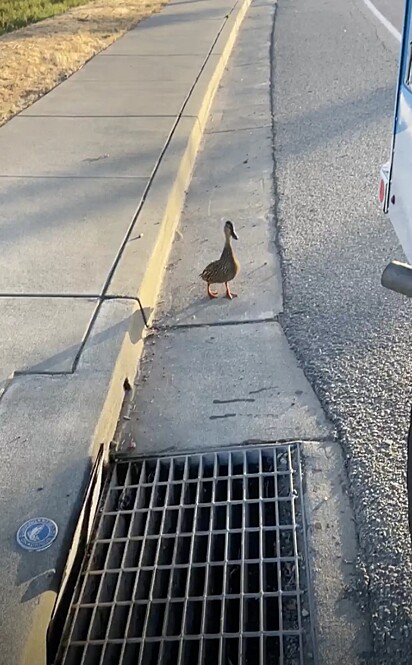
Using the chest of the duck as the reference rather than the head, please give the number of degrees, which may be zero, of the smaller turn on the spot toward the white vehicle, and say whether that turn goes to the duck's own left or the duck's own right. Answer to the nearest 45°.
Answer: approximately 45° to the duck's own right

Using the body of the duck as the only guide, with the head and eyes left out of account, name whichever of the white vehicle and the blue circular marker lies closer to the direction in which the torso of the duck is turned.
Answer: the white vehicle

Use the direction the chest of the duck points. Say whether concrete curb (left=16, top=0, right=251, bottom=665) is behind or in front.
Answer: behind
